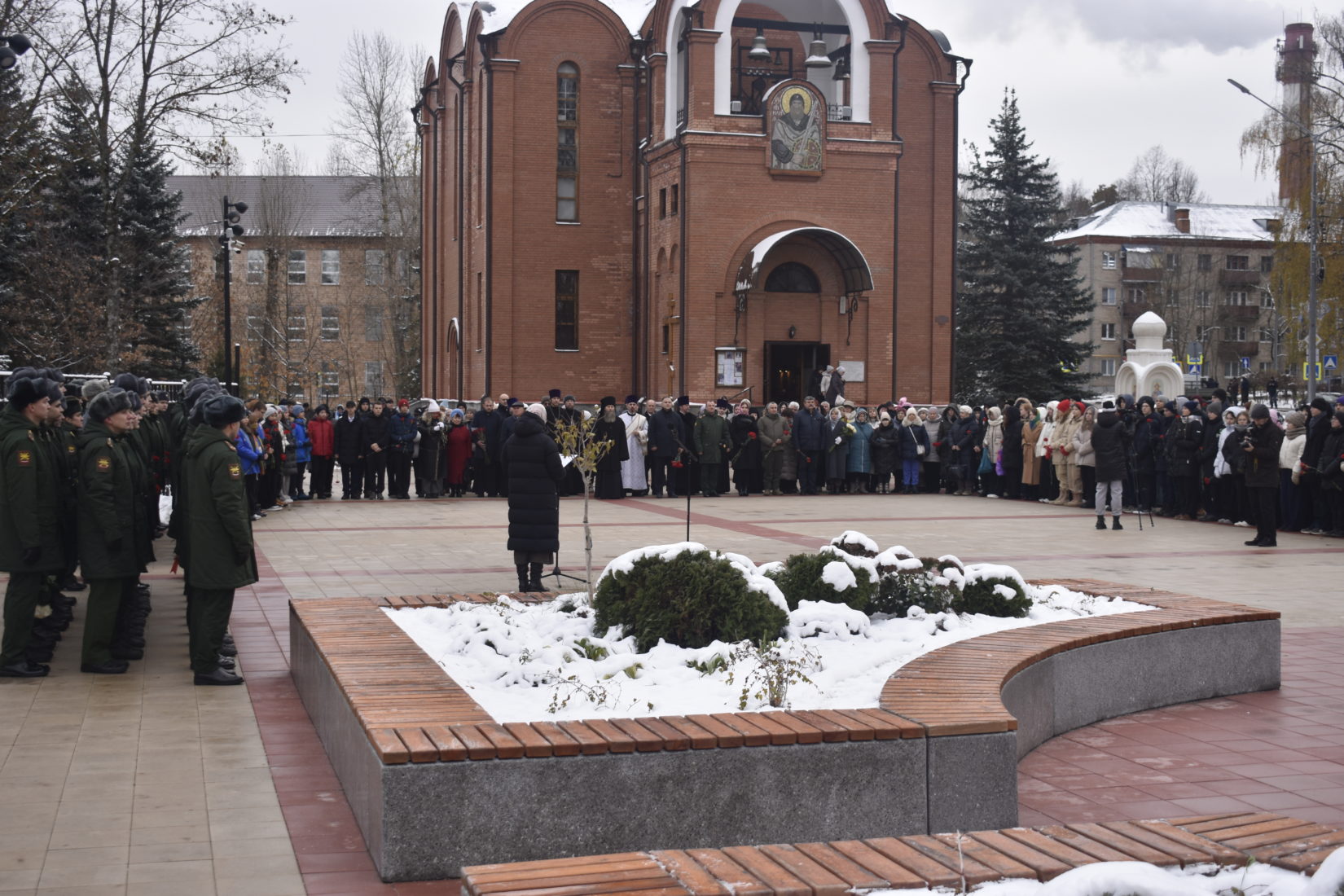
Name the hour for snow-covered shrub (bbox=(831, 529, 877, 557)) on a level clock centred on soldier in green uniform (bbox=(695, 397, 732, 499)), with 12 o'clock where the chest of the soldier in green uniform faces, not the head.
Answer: The snow-covered shrub is roughly at 12 o'clock from the soldier in green uniform.

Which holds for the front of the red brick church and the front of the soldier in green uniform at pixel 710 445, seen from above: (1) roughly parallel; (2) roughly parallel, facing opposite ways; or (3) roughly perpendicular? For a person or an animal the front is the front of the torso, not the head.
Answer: roughly parallel

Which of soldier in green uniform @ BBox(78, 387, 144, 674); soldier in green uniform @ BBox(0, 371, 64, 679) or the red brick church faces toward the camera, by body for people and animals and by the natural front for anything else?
the red brick church

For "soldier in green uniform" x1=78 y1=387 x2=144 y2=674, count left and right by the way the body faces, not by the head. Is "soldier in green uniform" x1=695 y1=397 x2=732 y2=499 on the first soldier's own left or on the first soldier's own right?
on the first soldier's own left

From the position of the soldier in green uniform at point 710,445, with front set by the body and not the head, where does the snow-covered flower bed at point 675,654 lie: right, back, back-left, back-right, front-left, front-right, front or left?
front

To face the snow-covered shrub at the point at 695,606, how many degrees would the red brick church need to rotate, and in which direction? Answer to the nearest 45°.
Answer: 0° — it already faces it

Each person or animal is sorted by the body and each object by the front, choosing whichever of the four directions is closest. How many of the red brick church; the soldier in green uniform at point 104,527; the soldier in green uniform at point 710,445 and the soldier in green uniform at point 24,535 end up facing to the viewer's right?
2

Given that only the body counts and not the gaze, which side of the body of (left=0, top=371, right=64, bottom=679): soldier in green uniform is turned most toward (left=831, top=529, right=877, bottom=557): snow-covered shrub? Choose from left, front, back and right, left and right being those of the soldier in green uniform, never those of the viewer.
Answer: front

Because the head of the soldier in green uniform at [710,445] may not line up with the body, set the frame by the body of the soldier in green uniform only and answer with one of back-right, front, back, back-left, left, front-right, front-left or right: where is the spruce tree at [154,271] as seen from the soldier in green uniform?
back-right

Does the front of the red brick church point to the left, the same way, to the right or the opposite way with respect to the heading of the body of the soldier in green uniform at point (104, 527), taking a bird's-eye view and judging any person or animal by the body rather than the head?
to the right

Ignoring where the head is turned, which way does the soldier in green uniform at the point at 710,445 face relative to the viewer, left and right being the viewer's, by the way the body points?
facing the viewer

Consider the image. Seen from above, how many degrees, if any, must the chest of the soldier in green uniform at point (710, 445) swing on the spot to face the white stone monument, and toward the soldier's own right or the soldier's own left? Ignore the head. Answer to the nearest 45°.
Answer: approximately 135° to the soldier's own left

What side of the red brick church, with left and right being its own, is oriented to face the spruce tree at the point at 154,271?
right

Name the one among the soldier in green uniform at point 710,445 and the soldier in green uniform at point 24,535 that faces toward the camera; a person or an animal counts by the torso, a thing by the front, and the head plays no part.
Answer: the soldier in green uniform at point 710,445

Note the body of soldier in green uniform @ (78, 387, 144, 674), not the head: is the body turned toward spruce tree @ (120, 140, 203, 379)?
no

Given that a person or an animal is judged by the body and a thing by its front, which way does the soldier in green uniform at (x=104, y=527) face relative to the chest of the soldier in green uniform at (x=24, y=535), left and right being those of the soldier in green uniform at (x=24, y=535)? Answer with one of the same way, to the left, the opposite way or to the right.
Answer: the same way

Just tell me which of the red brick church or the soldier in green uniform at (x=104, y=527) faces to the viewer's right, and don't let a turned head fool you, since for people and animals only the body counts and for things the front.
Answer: the soldier in green uniform

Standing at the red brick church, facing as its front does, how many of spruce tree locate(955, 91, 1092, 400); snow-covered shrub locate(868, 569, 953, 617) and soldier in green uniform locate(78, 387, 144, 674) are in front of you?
2

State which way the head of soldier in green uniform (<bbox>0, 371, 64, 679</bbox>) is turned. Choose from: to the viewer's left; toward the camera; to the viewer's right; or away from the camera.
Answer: to the viewer's right

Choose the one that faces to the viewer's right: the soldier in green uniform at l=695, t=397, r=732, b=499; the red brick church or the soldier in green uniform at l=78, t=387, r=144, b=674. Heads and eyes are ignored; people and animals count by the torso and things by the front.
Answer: the soldier in green uniform at l=78, t=387, r=144, b=674

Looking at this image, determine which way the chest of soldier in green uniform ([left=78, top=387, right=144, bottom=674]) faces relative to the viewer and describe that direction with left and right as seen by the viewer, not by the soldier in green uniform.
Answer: facing to the right of the viewer

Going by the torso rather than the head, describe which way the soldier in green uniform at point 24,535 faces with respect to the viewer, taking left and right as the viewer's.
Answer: facing to the right of the viewer
